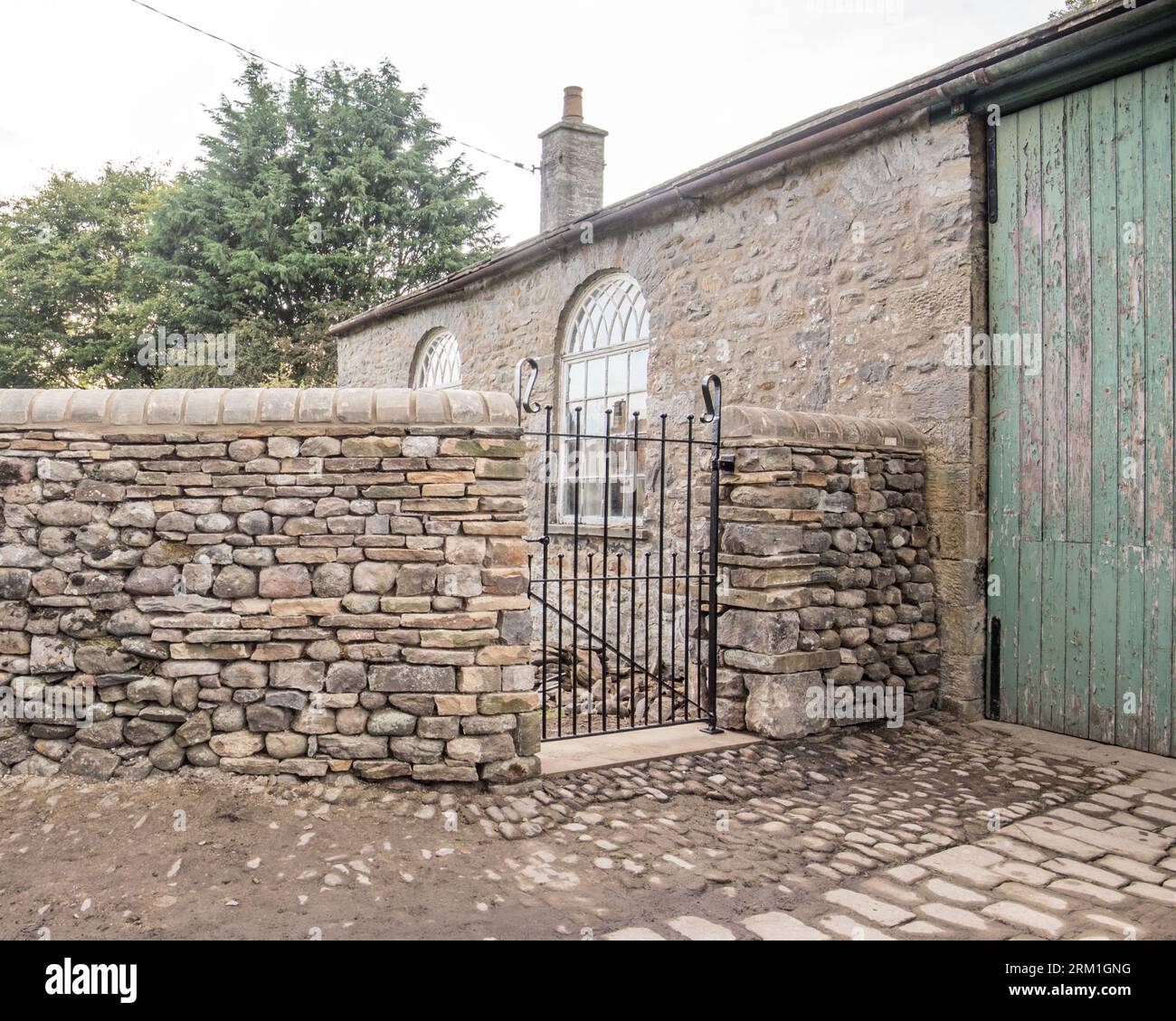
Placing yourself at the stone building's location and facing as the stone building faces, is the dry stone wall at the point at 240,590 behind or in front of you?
in front

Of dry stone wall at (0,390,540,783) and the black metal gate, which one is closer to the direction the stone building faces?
the dry stone wall

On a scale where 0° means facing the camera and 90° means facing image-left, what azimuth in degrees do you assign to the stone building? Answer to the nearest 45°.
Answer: approximately 45°

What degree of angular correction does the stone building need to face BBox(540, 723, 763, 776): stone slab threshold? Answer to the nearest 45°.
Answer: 0° — it already faces it
